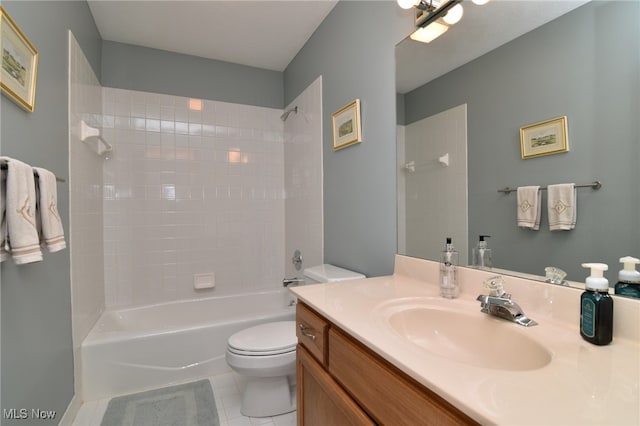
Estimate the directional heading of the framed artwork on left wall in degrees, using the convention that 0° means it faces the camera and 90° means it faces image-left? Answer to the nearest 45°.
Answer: approximately 270°

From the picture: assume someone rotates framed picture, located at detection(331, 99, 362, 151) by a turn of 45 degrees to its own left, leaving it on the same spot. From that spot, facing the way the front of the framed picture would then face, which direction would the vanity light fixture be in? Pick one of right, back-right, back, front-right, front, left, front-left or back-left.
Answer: front-left

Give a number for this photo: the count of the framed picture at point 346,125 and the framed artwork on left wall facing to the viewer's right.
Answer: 1

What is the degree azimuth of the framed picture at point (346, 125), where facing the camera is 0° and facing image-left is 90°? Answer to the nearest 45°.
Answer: approximately 45°

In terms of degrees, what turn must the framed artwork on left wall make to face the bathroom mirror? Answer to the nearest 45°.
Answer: approximately 45° to its right

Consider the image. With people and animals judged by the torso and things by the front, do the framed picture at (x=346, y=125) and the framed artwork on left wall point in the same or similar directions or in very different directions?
very different directions
